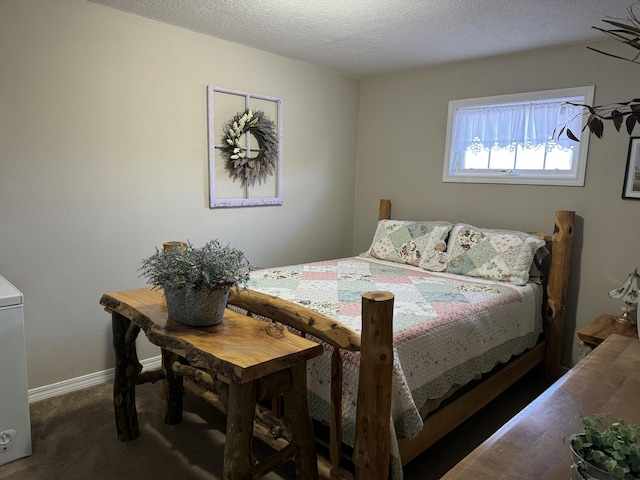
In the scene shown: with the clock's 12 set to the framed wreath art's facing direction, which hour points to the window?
The window is roughly at 11 o'clock from the framed wreath art.

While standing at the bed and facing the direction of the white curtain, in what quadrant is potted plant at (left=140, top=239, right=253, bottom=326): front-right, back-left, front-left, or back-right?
back-left

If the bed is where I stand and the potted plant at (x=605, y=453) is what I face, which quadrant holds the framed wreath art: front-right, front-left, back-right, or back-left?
back-right

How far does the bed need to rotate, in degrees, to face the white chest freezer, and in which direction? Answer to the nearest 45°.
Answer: approximately 45° to its right

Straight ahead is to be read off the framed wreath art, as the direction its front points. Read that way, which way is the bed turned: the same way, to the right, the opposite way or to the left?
to the right

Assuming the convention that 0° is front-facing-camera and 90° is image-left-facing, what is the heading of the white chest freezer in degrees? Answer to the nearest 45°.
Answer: approximately 315°

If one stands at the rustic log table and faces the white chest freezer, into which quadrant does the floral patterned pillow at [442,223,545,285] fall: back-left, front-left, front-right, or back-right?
back-right

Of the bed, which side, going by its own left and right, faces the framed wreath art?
right

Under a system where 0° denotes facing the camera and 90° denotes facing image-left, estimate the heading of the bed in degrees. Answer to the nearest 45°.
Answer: approximately 45°
